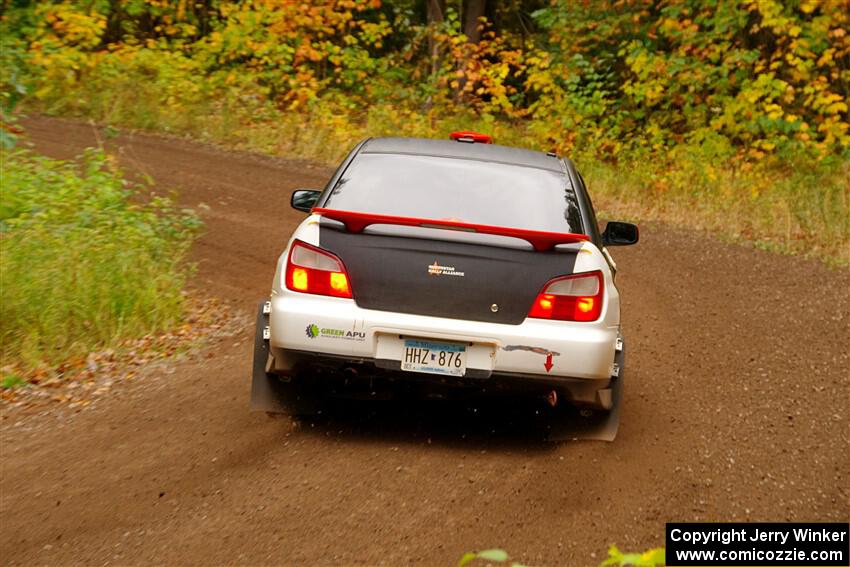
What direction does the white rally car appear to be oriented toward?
away from the camera

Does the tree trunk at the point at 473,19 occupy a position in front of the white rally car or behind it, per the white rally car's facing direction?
in front
